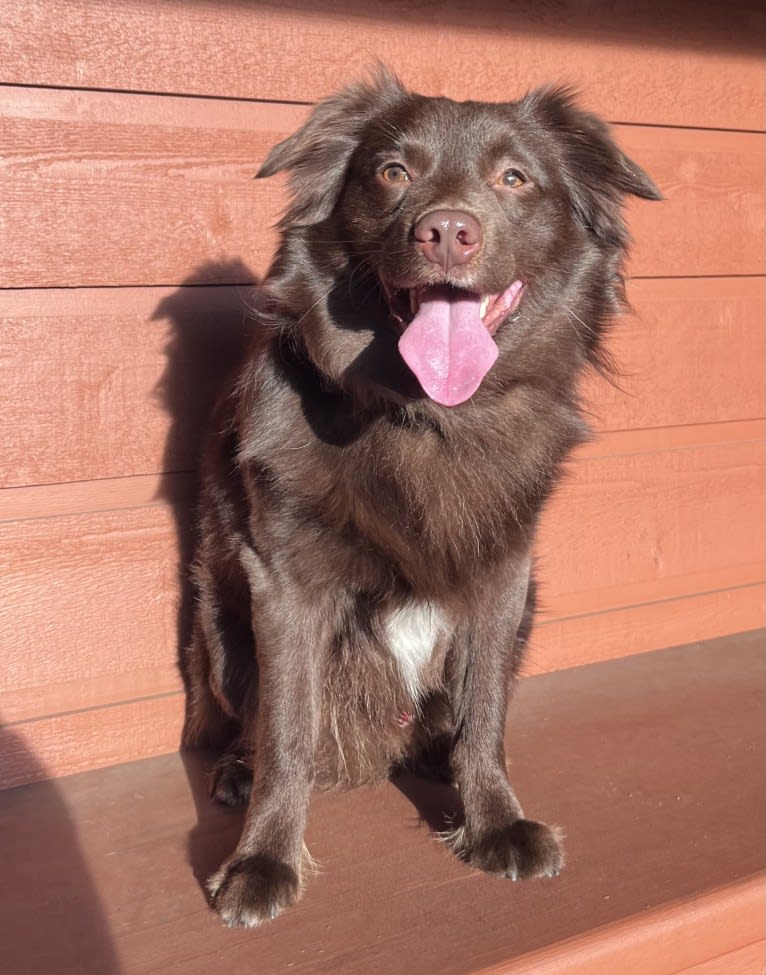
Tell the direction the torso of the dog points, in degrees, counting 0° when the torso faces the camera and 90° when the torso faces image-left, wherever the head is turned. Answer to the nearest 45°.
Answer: approximately 0°
